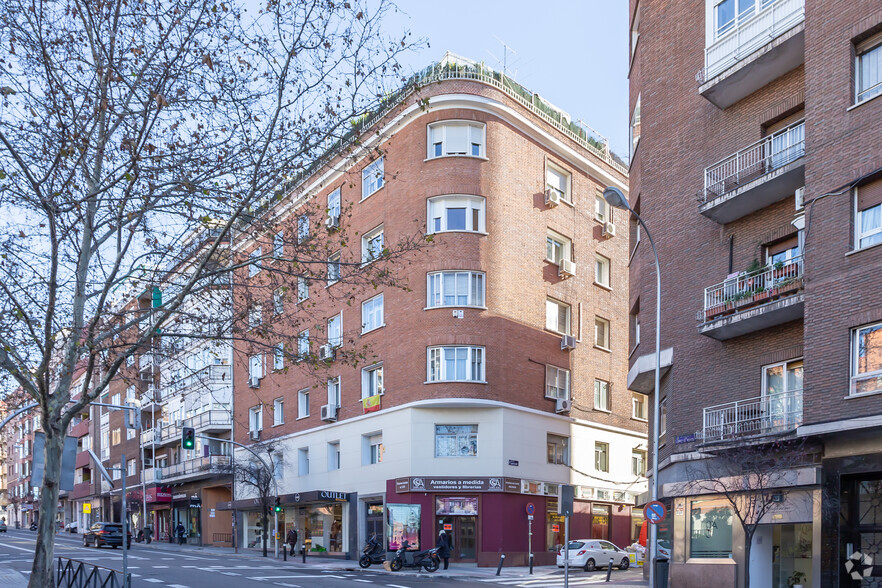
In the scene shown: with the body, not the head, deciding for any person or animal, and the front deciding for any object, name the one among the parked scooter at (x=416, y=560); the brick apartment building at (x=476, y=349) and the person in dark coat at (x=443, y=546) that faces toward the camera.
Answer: the brick apartment building

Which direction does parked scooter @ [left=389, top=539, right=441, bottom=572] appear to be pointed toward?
to the viewer's left

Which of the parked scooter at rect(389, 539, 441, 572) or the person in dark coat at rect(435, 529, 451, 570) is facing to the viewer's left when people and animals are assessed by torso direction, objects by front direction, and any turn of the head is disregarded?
the parked scooter

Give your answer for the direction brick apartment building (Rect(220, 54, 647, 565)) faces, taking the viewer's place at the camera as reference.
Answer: facing the viewer

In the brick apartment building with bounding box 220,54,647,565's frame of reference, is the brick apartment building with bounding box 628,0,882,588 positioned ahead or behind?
ahead

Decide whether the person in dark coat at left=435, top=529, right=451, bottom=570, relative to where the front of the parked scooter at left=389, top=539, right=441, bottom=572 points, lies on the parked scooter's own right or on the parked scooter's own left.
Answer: on the parked scooter's own right

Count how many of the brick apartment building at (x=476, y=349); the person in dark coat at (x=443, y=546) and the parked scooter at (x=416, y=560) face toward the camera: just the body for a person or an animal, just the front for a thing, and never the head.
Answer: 1

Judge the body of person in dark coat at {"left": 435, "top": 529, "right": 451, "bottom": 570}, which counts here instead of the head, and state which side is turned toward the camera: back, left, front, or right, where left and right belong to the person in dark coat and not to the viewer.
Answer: back

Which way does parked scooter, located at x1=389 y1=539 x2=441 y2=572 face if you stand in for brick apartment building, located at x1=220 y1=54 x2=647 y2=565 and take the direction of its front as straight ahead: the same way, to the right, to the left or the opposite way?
to the right

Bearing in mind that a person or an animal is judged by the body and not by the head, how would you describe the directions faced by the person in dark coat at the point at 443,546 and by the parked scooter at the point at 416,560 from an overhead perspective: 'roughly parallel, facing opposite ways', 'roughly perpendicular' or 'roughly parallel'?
roughly perpendicular

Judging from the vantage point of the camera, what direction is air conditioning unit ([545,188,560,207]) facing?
facing the viewer and to the right of the viewer

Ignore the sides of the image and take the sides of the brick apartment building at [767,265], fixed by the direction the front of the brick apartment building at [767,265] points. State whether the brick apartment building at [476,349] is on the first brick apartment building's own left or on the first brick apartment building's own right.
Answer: on the first brick apartment building's own right
